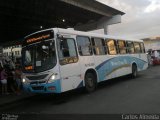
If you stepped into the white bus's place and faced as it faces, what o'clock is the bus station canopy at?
The bus station canopy is roughly at 4 o'clock from the white bus.

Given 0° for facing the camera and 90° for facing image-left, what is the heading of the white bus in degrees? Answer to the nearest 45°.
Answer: approximately 45°
